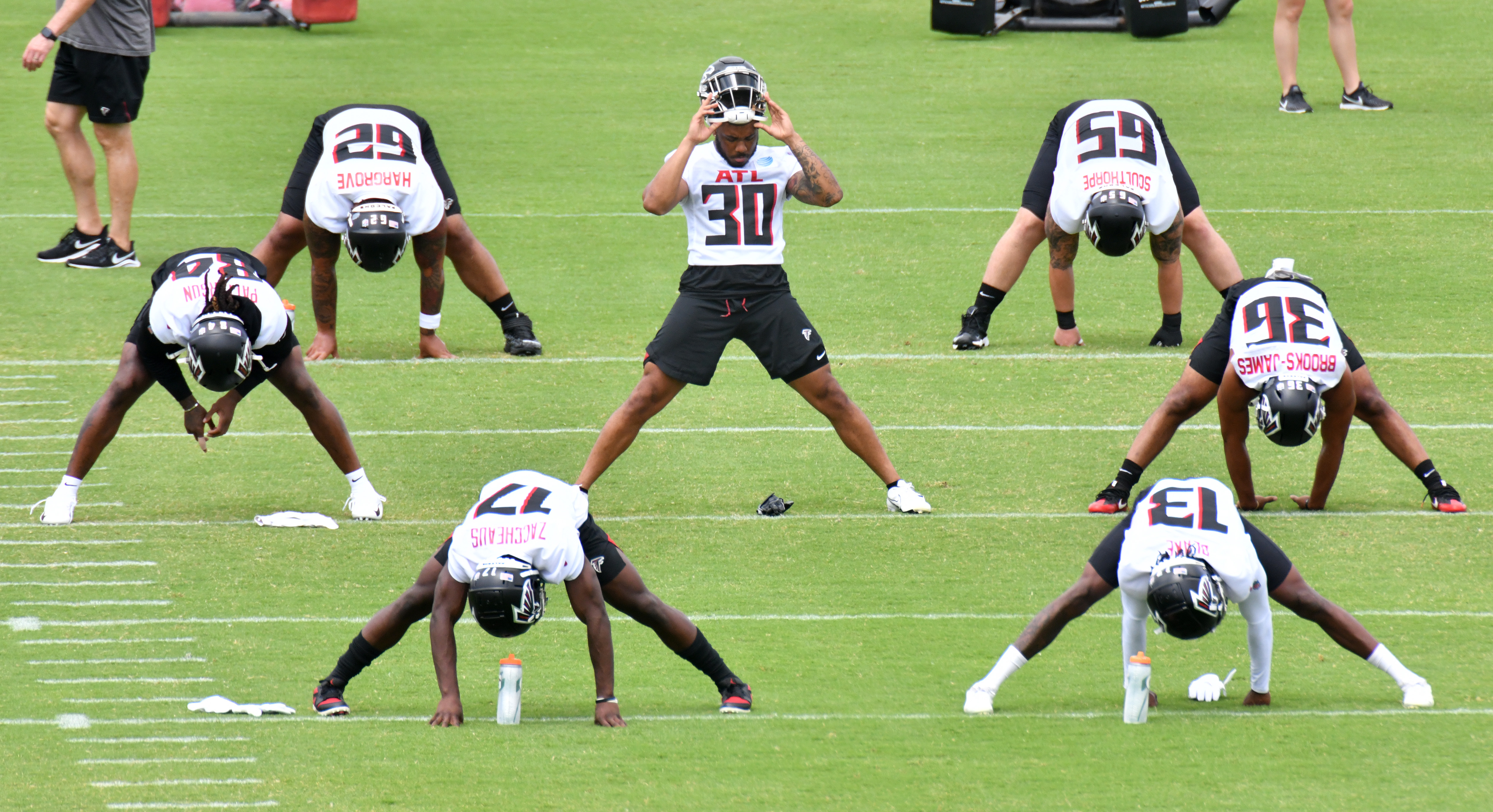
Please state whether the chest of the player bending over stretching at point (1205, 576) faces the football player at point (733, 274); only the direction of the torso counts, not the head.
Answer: no

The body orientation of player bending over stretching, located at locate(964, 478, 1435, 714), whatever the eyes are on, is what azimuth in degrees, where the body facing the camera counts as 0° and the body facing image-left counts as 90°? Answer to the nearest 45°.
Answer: approximately 0°

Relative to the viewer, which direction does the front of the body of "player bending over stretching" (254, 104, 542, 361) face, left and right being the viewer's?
facing the viewer

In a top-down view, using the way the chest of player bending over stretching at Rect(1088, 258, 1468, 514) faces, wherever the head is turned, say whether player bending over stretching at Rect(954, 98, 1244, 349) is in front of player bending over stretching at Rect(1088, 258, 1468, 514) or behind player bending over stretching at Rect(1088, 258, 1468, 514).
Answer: behind

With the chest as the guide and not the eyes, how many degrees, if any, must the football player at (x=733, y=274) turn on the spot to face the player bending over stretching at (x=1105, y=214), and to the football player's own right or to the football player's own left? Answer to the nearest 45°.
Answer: approximately 135° to the football player's own left

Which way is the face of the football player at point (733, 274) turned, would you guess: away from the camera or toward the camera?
toward the camera

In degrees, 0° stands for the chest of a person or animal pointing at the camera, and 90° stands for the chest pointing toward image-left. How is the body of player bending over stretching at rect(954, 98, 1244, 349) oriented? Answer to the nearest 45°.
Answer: approximately 0°

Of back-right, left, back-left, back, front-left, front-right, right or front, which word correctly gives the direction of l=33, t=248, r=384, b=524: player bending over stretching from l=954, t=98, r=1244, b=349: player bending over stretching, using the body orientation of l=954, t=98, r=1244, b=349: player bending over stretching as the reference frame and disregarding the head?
front-right

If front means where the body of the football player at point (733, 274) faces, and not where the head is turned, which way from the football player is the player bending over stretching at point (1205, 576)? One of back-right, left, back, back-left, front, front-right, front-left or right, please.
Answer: front-left

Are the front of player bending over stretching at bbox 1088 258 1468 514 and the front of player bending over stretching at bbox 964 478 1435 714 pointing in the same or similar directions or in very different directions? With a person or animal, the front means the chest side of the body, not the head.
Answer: same or similar directions

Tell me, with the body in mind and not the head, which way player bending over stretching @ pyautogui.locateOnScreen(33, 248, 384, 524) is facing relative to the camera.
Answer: toward the camera
